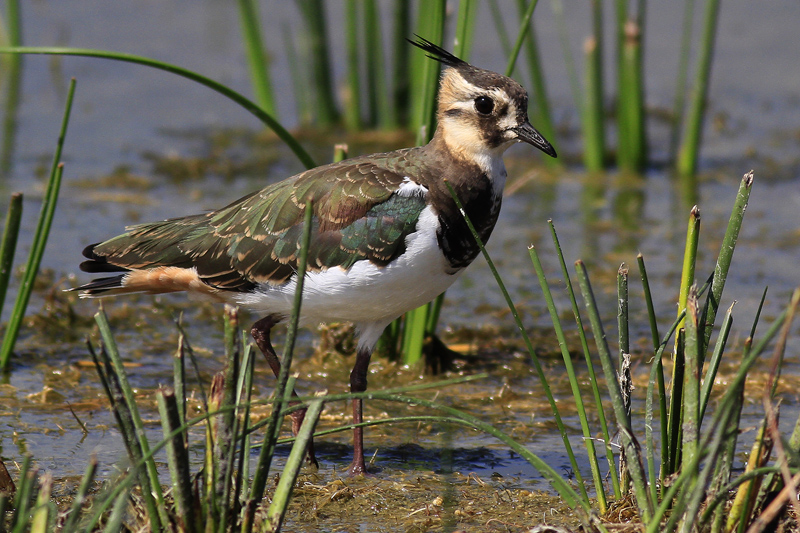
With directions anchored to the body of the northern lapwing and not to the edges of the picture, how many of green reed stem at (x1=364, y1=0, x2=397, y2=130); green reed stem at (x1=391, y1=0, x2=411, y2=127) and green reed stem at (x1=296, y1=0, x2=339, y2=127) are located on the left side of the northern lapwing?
3

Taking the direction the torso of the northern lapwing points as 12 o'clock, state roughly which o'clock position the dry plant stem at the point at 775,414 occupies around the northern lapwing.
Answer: The dry plant stem is roughly at 2 o'clock from the northern lapwing.

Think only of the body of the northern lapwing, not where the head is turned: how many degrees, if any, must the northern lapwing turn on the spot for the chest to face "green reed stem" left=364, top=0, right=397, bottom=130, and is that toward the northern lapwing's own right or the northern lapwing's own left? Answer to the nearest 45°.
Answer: approximately 90° to the northern lapwing's own left

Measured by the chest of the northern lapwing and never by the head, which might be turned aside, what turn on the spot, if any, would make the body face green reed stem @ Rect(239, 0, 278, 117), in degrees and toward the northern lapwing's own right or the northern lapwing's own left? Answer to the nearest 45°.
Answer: approximately 90° to the northern lapwing's own left

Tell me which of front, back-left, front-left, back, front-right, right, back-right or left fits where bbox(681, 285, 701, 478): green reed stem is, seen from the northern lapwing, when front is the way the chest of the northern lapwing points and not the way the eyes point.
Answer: front-right

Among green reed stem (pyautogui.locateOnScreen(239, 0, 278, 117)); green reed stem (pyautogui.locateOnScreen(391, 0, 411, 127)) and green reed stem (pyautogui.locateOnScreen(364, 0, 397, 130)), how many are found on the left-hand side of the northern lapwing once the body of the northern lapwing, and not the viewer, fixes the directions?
3

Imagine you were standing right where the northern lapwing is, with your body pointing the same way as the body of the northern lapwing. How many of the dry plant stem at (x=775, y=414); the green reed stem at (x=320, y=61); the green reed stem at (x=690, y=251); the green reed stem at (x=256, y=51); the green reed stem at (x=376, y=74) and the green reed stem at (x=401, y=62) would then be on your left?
4

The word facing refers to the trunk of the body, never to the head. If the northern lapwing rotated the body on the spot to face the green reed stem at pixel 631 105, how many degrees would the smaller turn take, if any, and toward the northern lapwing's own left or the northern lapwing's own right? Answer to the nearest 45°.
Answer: approximately 45° to the northern lapwing's own left

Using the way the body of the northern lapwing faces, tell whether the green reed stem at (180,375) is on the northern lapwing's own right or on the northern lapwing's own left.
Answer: on the northern lapwing's own right

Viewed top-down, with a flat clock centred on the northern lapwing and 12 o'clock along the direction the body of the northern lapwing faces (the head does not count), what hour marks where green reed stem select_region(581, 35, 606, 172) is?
The green reed stem is roughly at 10 o'clock from the northern lapwing.

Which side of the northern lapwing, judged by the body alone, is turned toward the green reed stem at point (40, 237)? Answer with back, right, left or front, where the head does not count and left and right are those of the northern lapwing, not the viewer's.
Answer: back

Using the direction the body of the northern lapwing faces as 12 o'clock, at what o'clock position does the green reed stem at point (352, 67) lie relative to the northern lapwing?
The green reed stem is roughly at 9 o'clock from the northern lapwing.

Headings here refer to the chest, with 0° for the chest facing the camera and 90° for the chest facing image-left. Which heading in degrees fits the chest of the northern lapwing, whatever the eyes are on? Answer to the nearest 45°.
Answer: approximately 270°
